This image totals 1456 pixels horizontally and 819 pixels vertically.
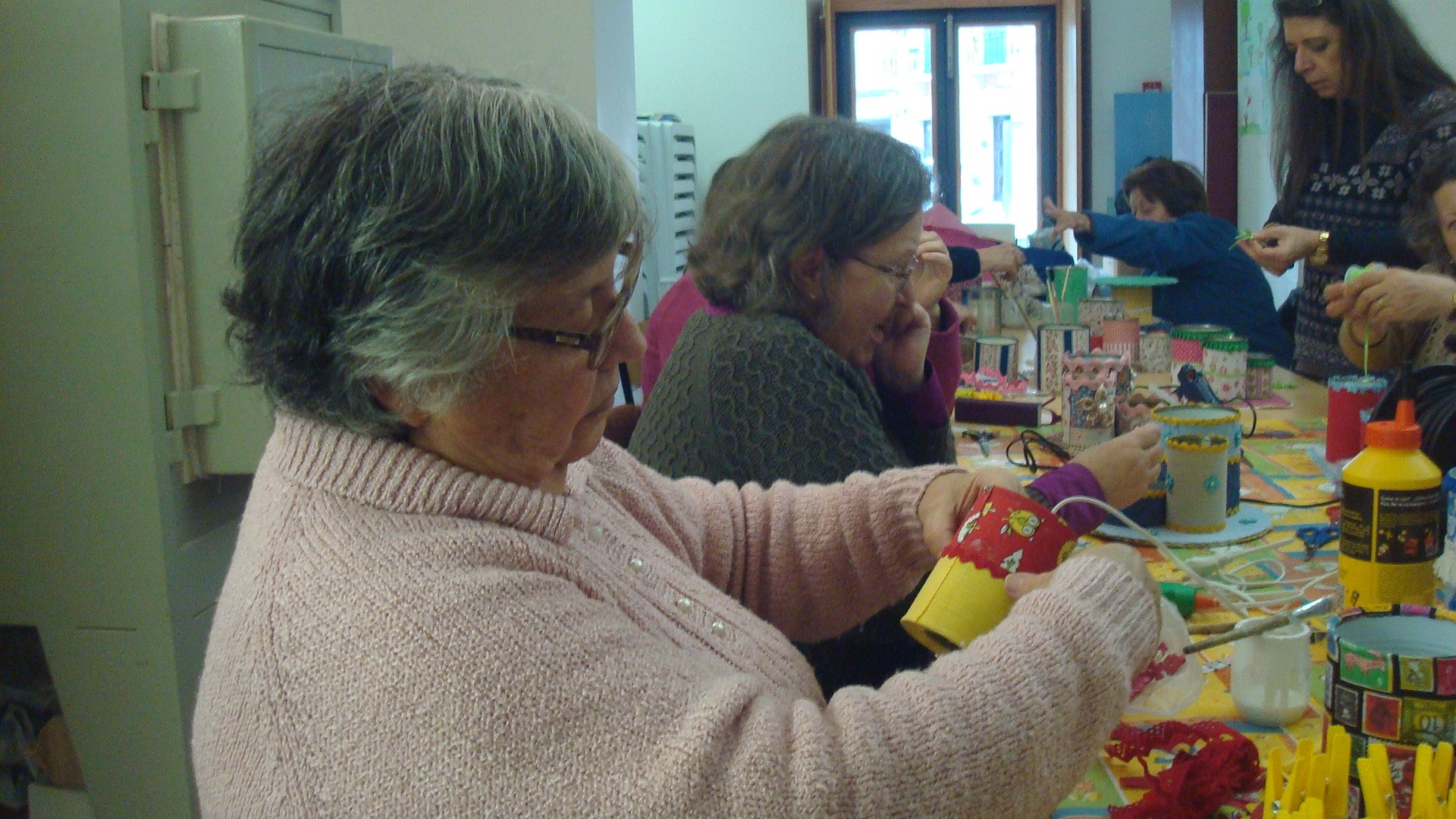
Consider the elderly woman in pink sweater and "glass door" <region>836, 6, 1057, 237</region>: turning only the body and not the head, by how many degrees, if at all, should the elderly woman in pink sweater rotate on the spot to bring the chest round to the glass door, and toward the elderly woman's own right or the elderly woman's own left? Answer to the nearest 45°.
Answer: approximately 90° to the elderly woman's own left

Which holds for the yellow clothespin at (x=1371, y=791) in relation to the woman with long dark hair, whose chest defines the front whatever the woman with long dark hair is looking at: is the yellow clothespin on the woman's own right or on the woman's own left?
on the woman's own left

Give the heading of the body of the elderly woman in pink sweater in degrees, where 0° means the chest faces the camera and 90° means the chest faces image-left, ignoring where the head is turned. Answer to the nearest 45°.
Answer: approximately 270°

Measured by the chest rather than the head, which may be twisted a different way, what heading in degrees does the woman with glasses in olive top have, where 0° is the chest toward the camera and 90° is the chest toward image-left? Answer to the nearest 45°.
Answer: approximately 270°

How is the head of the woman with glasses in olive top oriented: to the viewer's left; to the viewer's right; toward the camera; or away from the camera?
to the viewer's right

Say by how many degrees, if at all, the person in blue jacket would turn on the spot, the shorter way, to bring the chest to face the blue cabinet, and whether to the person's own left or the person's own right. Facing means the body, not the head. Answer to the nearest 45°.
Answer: approximately 90° to the person's own right

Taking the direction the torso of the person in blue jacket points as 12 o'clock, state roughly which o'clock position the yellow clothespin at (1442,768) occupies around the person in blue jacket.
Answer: The yellow clothespin is roughly at 9 o'clock from the person in blue jacket.

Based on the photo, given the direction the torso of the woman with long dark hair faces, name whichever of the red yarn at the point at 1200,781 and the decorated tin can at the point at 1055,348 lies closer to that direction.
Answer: the decorated tin can

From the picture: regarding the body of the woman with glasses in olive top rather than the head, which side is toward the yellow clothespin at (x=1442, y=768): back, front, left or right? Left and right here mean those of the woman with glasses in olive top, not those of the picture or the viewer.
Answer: right
